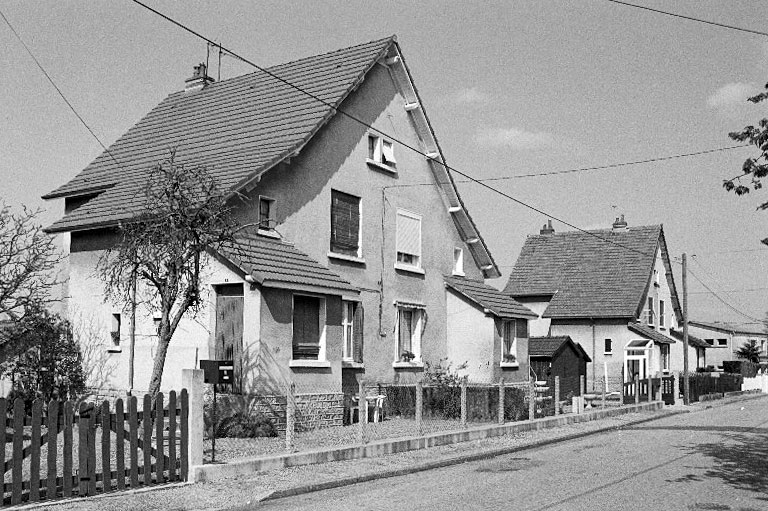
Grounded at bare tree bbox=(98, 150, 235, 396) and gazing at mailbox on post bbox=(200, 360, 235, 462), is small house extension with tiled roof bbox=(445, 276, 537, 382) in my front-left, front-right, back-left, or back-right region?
back-left

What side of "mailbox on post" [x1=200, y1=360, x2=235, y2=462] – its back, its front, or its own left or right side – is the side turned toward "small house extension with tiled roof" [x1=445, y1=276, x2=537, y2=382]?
left

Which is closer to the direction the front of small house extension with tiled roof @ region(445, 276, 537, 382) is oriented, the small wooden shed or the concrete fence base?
the concrete fence base

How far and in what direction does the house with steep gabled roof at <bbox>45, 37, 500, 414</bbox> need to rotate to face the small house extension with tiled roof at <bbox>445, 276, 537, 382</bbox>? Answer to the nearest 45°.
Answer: approximately 90° to its left

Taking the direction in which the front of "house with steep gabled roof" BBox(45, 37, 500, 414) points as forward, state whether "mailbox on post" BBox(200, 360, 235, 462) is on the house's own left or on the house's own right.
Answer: on the house's own right

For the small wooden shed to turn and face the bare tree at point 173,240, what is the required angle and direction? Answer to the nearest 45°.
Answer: approximately 45° to its right
